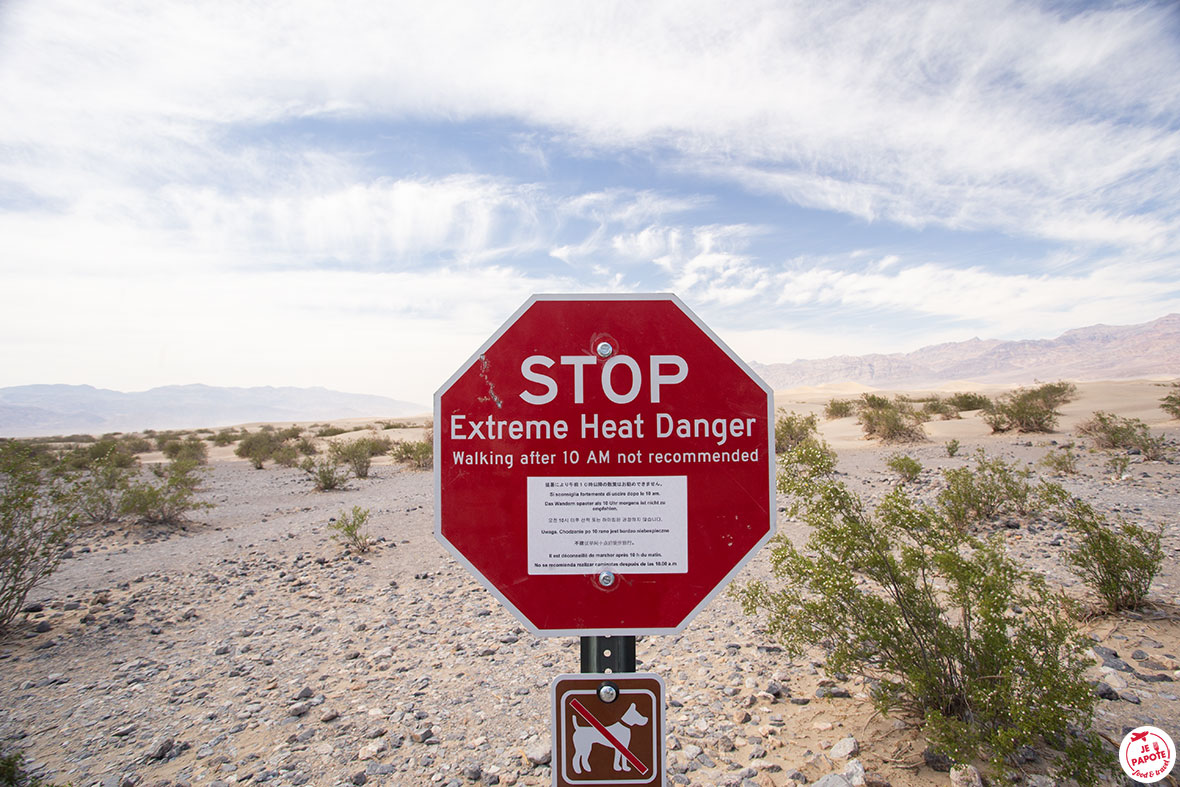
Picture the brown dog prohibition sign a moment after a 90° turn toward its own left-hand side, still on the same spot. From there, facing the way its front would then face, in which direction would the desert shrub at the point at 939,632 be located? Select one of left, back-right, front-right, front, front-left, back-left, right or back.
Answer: front-left

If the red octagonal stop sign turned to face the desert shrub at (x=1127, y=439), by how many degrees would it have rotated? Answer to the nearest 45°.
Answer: approximately 135° to its left

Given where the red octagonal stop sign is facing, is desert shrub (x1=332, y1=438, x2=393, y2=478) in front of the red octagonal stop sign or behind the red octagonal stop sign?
behind

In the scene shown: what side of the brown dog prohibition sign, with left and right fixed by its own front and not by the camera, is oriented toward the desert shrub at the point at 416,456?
back

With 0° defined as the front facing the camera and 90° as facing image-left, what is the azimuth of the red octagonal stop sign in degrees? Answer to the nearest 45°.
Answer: approximately 0°

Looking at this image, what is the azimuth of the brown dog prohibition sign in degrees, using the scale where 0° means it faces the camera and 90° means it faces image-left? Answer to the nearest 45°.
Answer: approximately 0°

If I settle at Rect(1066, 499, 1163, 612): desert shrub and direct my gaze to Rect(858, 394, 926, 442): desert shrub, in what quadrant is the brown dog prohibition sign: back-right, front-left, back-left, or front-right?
back-left
